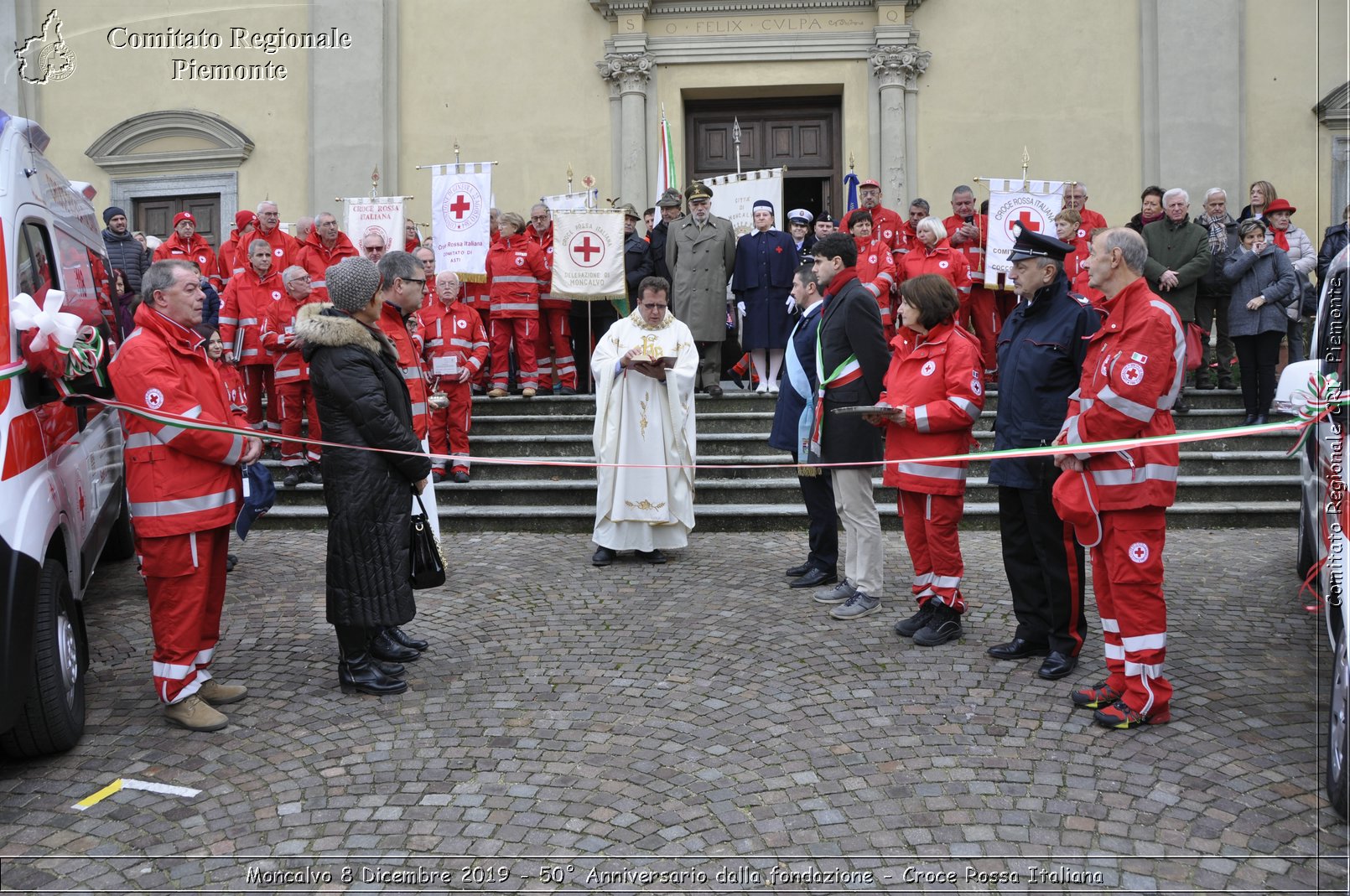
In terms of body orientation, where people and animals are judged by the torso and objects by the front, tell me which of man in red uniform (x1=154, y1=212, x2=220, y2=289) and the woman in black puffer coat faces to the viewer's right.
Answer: the woman in black puffer coat

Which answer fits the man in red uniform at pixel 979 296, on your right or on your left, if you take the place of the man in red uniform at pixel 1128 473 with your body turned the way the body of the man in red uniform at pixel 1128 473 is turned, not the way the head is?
on your right

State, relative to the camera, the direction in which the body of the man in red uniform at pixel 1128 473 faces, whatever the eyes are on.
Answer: to the viewer's left

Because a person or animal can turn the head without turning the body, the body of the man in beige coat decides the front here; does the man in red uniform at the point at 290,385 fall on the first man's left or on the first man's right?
on the first man's right

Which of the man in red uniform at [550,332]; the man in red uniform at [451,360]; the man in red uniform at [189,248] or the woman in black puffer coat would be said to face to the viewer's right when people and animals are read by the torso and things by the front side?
the woman in black puffer coat

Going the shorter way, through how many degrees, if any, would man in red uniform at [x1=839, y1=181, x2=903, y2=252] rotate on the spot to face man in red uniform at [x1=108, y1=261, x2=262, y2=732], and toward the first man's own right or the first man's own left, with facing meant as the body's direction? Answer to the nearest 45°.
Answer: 0° — they already face them

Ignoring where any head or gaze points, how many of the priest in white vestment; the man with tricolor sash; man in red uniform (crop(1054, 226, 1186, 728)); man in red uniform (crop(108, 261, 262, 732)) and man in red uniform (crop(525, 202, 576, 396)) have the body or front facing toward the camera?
2

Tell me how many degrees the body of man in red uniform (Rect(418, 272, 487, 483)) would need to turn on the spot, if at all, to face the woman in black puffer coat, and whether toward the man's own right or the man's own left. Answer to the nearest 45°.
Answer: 0° — they already face them

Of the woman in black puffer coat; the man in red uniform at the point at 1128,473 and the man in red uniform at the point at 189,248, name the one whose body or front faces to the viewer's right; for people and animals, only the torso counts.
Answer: the woman in black puffer coat
